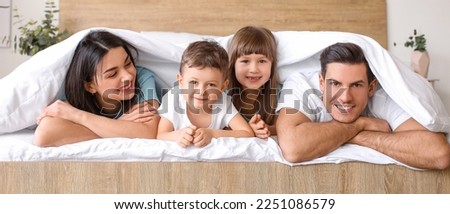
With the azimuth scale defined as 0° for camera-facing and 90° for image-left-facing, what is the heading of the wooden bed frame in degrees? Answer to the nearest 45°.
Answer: approximately 0°

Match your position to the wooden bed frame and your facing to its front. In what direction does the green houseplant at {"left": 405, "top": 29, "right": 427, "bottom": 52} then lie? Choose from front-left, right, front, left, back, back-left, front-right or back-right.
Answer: back-left
